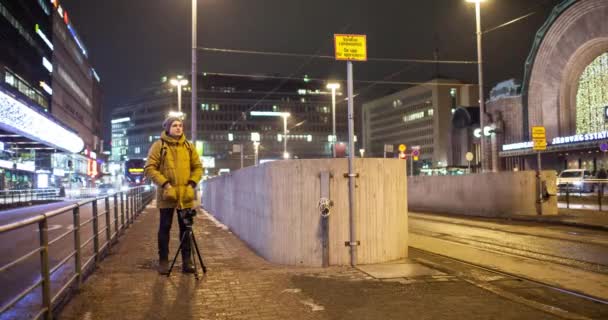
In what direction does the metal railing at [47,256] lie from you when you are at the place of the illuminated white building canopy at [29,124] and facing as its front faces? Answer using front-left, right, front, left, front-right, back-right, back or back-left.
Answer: front-right

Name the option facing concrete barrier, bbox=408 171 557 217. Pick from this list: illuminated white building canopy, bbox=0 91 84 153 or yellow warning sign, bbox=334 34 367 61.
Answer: the illuminated white building canopy

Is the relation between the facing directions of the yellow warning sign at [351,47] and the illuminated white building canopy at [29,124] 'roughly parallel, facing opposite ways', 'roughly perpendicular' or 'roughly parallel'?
roughly perpendicular

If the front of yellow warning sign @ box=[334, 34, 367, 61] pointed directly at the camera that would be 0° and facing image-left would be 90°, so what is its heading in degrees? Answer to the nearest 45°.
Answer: approximately 0°

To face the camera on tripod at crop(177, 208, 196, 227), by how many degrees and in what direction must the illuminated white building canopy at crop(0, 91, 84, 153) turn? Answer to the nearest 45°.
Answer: approximately 45° to its right

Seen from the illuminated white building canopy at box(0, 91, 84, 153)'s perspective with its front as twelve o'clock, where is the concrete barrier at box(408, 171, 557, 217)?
The concrete barrier is roughly at 12 o'clock from the illuminated white building canopy.
